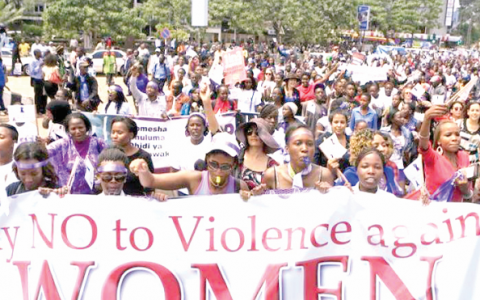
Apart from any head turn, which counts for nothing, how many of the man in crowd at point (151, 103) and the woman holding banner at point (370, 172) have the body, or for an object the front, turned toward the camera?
2

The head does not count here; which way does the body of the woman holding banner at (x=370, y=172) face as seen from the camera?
toward the camera

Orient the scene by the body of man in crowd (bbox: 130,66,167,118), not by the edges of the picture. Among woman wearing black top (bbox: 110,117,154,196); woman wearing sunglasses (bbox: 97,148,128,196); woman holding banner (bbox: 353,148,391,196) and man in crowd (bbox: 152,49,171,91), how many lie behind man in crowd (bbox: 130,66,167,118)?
1

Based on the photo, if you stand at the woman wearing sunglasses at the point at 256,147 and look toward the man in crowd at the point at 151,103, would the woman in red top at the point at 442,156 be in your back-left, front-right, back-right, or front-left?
back-right

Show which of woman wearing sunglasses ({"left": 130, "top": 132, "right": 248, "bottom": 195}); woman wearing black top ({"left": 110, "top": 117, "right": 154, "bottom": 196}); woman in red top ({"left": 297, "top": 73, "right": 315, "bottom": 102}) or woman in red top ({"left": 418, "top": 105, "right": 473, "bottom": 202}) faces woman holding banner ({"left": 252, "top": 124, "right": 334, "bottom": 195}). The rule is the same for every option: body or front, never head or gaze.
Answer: woman in red top ({"left": 297, "top": 73, "right": 315, "bottom": 102})

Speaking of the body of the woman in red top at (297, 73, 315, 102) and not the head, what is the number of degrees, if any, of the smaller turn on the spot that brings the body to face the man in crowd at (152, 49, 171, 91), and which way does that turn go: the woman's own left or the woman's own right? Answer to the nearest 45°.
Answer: approximately 135° to the woman's own right

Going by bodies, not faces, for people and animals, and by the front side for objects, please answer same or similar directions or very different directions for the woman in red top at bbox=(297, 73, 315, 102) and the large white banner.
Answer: same or similar directions

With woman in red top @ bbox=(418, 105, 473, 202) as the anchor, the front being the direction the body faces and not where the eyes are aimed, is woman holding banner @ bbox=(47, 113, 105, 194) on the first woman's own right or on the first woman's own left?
on the first woman's own right

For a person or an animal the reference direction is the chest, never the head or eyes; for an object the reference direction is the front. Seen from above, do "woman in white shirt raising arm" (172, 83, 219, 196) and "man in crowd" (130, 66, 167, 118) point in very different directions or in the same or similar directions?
same or similar directions

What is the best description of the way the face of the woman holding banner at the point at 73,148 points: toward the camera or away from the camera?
toward the camera

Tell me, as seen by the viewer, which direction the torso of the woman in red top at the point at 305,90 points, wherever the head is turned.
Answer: toward the camera

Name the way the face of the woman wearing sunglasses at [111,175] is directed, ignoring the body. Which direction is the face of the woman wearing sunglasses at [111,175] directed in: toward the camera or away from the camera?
toward the camera

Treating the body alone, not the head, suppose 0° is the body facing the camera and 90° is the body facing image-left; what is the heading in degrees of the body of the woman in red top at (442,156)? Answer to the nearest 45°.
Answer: approximately 315°

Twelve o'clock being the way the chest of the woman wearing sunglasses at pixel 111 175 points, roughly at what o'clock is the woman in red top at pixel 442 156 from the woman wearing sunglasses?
The woman in red top is roughly at 9 o'clock from the woman wearing sunglasses.

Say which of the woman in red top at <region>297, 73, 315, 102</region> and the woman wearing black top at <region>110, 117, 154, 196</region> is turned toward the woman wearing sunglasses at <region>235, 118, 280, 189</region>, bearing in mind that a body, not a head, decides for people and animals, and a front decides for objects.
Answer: the woman in red top

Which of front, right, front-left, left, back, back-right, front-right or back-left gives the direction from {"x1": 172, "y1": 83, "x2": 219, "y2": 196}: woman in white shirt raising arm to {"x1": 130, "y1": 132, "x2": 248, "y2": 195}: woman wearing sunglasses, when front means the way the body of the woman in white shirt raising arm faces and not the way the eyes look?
front
